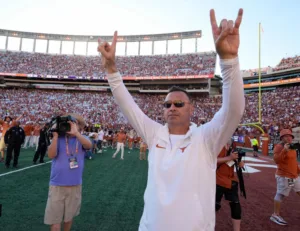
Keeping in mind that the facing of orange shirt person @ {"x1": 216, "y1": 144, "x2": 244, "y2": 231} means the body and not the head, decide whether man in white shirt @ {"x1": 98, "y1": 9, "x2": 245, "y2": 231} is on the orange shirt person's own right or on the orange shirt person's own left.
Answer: on the orange shirt person's own right

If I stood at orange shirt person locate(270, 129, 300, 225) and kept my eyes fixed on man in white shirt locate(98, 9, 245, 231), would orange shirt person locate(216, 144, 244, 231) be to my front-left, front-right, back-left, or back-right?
front-right

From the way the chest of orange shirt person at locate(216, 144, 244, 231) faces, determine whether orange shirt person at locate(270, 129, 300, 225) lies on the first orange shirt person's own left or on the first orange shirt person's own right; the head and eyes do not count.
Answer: on the first orange shirt person's own left

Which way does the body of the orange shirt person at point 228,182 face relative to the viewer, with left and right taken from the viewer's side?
facing the viewer and to the right of the viewer

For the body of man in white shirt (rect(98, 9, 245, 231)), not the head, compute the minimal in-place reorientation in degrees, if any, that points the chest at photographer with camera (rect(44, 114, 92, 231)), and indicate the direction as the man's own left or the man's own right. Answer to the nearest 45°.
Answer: approximately 90° to the man's own right

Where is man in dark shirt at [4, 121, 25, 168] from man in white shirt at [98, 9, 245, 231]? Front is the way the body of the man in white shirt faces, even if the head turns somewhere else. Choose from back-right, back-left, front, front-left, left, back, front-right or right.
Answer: right

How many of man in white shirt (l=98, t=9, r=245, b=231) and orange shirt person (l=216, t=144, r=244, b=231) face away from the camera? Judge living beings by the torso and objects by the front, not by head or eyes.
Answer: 0

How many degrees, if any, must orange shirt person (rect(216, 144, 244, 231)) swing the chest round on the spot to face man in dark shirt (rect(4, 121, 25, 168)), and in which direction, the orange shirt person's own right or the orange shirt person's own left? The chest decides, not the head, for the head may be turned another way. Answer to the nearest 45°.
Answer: approximately 135° to the orange shirt person's own right

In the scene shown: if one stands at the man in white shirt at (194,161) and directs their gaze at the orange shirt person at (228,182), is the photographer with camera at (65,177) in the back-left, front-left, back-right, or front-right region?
front-left
